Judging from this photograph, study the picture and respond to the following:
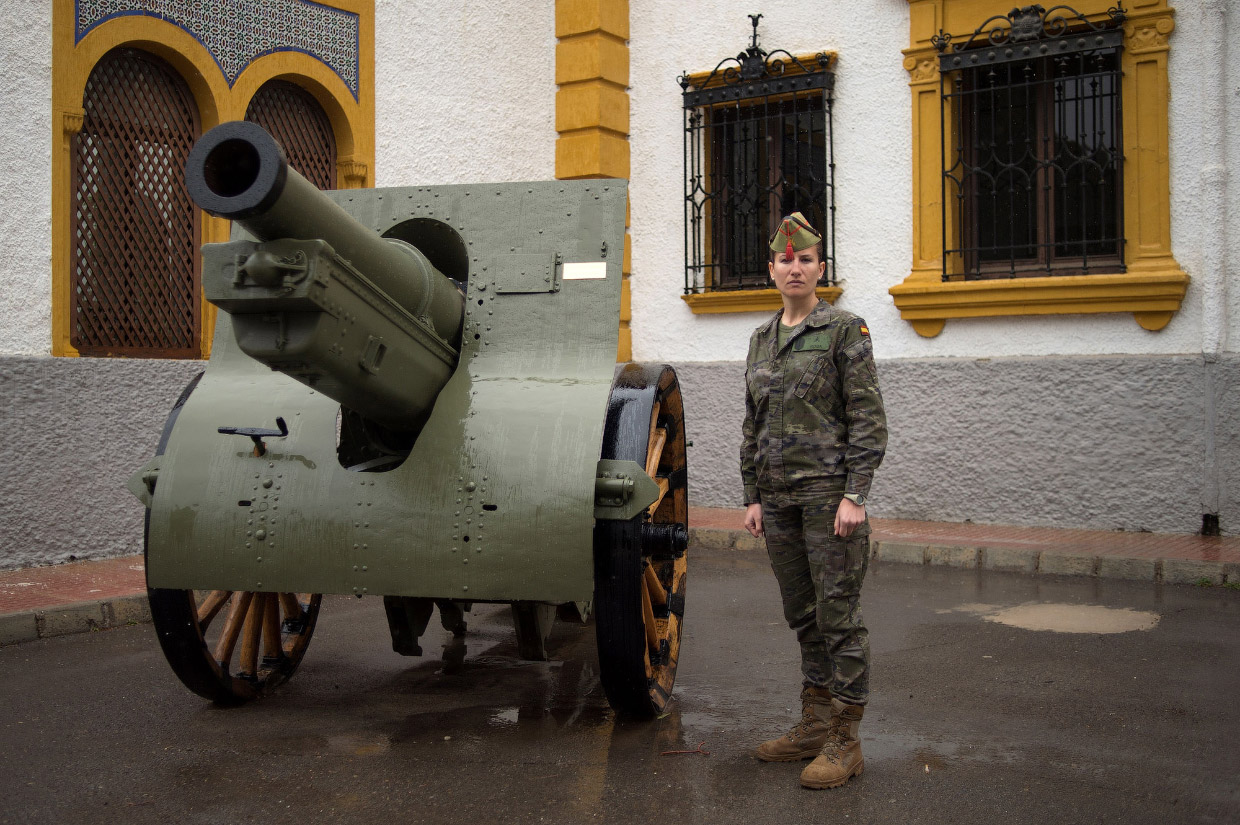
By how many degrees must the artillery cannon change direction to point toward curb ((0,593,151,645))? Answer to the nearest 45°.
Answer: approximately 90° to its right

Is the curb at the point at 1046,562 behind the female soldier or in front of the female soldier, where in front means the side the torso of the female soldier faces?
behind

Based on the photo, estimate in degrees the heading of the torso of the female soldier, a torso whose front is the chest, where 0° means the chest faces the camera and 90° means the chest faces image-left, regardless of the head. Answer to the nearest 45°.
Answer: approximately 45°

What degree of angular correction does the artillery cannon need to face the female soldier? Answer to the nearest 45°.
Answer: approximately 135° to its left

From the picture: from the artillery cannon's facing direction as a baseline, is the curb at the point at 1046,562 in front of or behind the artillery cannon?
behind

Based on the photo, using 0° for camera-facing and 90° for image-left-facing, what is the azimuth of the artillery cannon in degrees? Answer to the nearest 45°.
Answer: approximately 45°
